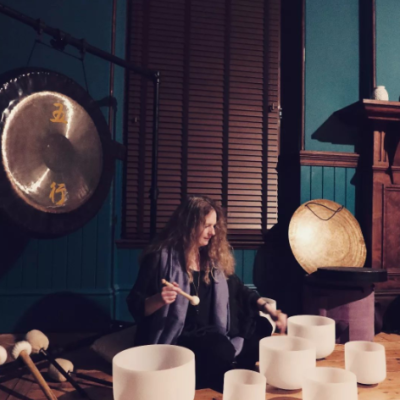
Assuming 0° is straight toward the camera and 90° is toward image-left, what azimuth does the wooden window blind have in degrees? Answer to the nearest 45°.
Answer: approximately 0°

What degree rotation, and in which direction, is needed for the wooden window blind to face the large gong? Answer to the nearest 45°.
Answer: approximately 45° to its right

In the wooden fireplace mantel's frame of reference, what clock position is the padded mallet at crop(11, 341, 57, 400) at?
The padded mallet is roughly at 1 o'clock from the wooden fireplace mantel.

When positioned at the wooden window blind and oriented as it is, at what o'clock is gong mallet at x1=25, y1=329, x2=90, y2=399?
The gong mallet is roughly at 1 o'clock from the wooden window blind.

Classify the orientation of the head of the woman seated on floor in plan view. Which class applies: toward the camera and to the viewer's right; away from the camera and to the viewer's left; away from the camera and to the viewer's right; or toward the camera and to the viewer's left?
toward the camera and to the viewer's right

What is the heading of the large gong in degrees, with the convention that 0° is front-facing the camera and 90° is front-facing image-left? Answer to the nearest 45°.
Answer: approximately 315°

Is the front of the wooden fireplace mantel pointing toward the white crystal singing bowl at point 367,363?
yes

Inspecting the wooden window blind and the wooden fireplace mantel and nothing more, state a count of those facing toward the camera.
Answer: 2

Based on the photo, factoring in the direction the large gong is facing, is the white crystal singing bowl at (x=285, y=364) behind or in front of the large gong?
in front
